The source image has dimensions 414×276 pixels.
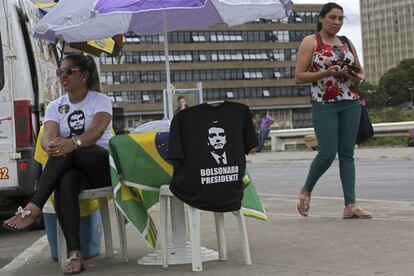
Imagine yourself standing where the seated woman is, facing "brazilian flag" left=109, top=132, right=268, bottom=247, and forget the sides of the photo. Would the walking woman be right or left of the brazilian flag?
left

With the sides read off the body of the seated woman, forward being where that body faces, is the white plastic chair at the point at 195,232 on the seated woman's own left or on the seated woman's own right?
on the seated woman's own left

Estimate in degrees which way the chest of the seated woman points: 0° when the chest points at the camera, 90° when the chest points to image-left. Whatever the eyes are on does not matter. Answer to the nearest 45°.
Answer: approximately 45°

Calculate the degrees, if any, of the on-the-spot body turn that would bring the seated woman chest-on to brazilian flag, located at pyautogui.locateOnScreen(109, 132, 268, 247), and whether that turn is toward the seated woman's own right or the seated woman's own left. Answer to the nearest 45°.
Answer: approximately 90° to the seated woman's own left

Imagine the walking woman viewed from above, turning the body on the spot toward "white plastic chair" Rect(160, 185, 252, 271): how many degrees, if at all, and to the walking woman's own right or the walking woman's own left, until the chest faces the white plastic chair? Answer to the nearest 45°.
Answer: approximately 90° to the walking woman's own right

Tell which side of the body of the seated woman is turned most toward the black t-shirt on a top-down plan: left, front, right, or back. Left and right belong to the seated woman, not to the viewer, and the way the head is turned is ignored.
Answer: left

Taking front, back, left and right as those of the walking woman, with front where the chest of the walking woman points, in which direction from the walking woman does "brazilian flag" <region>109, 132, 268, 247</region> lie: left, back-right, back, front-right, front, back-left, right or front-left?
right

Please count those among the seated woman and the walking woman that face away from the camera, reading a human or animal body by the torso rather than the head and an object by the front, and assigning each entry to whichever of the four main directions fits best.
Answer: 0

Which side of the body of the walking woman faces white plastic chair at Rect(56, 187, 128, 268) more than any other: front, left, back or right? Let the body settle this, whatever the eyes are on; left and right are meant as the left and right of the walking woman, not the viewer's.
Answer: right

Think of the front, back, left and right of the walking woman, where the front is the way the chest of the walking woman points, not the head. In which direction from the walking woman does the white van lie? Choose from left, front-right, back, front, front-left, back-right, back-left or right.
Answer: back-right

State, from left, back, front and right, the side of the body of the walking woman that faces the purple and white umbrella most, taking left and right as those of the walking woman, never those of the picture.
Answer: right
